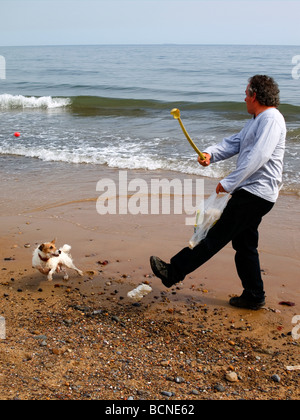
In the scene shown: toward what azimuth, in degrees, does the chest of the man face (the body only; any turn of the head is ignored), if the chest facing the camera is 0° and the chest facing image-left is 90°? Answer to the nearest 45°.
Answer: approximately 90°

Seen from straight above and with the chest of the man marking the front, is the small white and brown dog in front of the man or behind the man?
in front

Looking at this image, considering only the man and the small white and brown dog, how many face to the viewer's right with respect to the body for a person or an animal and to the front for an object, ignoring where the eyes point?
0

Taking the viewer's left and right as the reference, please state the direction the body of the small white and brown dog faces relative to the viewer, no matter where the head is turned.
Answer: facing the viewer and to the left of the viewer
